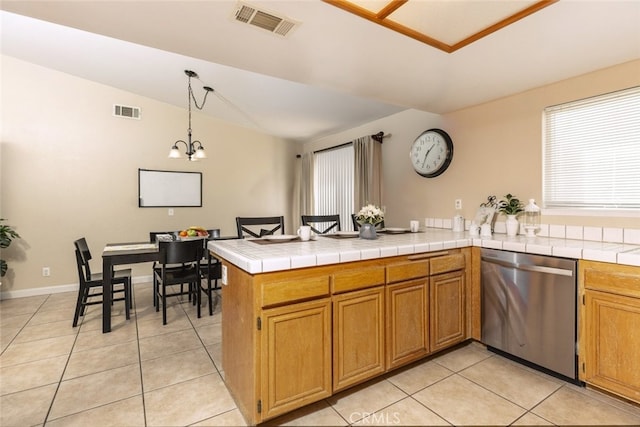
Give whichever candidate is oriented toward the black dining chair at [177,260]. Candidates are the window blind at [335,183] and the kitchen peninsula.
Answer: the window blind

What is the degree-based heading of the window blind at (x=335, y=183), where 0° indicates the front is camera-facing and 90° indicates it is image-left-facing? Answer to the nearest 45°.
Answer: approximately 45°

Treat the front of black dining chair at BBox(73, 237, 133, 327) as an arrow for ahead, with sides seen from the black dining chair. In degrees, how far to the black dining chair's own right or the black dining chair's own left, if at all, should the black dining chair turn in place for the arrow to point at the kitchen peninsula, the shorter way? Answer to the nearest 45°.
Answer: approximately 45° to the black dining chair's own right

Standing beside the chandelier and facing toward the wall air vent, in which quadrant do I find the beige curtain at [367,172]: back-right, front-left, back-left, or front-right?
back-right

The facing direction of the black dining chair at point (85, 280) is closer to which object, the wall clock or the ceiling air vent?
the wall clock

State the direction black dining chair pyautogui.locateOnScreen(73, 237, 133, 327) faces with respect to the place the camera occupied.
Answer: facing to the right of the viewer

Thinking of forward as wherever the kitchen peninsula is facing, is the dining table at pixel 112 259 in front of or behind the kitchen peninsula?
behind

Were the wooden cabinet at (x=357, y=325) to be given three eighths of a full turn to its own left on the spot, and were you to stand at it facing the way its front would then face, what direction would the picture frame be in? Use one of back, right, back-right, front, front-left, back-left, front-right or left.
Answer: front-left

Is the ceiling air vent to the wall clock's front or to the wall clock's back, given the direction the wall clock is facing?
to the front

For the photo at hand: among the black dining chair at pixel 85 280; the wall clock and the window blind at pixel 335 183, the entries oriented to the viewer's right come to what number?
1
